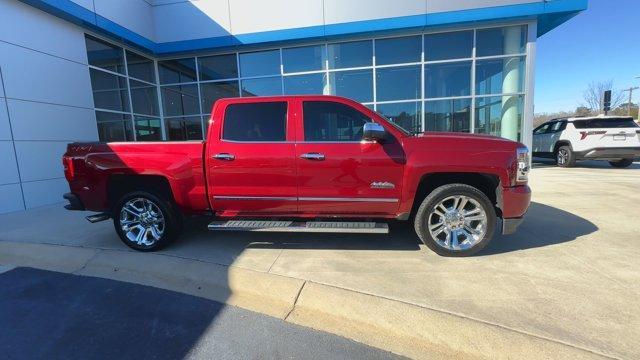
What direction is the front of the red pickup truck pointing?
to the viewer's right

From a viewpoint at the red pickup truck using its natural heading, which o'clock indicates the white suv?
The white suv is roughly at 11 o'clock from the red pickup truck.

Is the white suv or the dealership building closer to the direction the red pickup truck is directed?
the white suv

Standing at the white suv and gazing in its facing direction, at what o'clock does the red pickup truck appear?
The red pickup truck is roughly at 8 o'clock from the white suv.

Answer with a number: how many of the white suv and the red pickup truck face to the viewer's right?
1

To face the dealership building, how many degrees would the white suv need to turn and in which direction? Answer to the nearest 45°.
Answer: approximately 90° to its left

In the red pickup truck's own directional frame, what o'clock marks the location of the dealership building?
The dealership building is roughly at 9 o'clock from the red pickup truck.

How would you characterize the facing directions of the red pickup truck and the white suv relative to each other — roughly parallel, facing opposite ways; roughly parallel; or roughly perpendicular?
roughly perpendicular

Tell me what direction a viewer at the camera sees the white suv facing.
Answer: facing away from the viewer and to the left of the viewer
